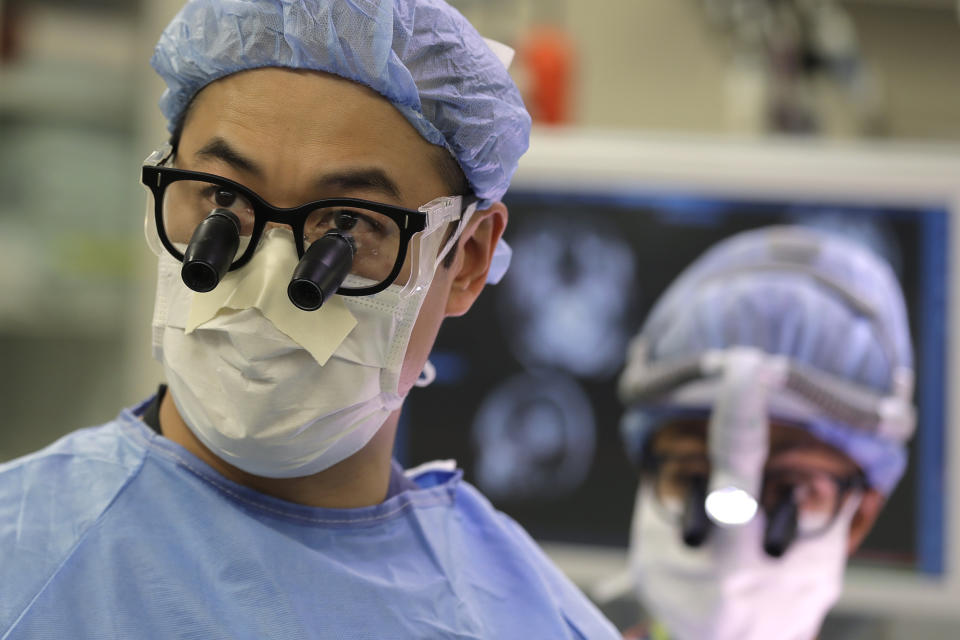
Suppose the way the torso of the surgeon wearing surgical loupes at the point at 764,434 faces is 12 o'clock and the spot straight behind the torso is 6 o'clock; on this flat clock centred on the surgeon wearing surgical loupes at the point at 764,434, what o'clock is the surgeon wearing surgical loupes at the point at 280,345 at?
the surgeon wearing surgical loupes at the point at 280,345 is roughly at 1 o'clock from the surgeon wearing surgical loupes at the point at 764,434.

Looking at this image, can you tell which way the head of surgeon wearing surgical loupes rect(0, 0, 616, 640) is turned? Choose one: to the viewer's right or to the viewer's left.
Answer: to the viewer's left

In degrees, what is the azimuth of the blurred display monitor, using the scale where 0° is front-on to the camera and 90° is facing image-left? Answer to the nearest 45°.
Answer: approximately 0°

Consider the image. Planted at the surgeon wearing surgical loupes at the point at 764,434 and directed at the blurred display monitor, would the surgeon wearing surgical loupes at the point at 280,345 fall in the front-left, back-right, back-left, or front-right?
back-left

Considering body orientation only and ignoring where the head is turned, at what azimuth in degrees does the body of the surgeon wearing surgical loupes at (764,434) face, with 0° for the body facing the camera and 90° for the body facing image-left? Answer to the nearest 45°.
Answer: approximately 0°

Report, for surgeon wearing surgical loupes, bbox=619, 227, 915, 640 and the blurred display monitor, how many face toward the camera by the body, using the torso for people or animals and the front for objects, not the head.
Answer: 2

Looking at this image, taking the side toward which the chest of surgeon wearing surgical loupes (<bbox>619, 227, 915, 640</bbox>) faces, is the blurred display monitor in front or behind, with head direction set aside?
behind

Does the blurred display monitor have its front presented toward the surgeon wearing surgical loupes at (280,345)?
yes
